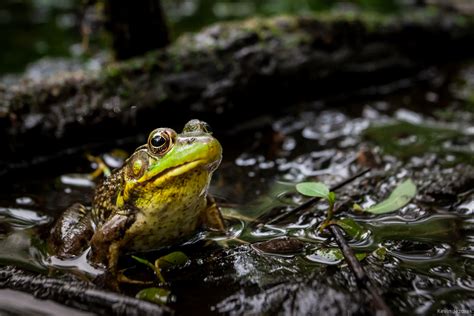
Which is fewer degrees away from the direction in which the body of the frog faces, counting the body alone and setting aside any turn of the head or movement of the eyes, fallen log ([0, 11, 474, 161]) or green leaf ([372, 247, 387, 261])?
the green leaf

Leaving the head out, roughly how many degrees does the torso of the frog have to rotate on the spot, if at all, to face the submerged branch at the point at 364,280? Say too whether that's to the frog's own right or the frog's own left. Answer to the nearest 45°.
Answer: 0° — it already faces it

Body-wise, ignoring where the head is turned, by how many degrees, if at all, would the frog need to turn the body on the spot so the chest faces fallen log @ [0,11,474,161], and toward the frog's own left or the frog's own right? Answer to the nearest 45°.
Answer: approximately 90° to the frog's own left

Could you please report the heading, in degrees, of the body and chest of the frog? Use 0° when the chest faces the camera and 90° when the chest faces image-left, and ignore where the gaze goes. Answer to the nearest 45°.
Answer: approximately 315°

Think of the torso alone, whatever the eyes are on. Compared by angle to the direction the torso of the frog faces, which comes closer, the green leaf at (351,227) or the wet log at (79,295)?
the green leaf

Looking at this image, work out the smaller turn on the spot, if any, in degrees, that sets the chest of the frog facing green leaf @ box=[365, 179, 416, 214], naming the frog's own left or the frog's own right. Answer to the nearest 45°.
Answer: approximately 45° to the frog's own left

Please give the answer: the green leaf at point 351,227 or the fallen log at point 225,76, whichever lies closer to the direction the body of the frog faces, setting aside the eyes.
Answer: the green leaf

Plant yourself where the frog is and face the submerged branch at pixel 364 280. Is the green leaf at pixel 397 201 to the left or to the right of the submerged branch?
left
